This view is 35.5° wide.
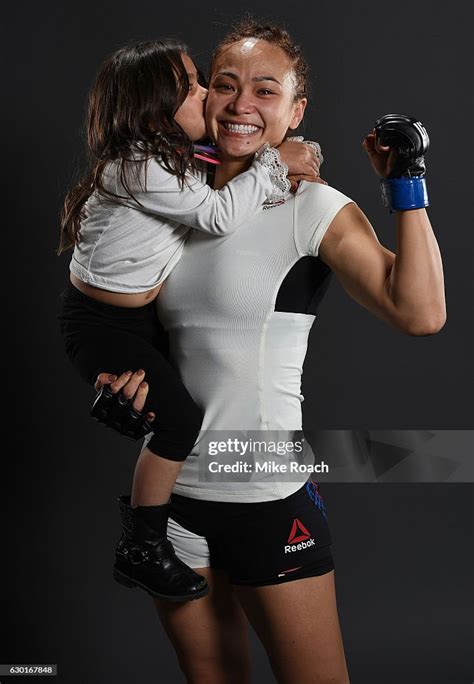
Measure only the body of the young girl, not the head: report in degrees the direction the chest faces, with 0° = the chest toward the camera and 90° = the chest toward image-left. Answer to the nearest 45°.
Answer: approximately 270°

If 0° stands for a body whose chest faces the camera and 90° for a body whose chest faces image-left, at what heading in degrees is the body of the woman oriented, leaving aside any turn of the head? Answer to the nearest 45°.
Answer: approximately 45°
